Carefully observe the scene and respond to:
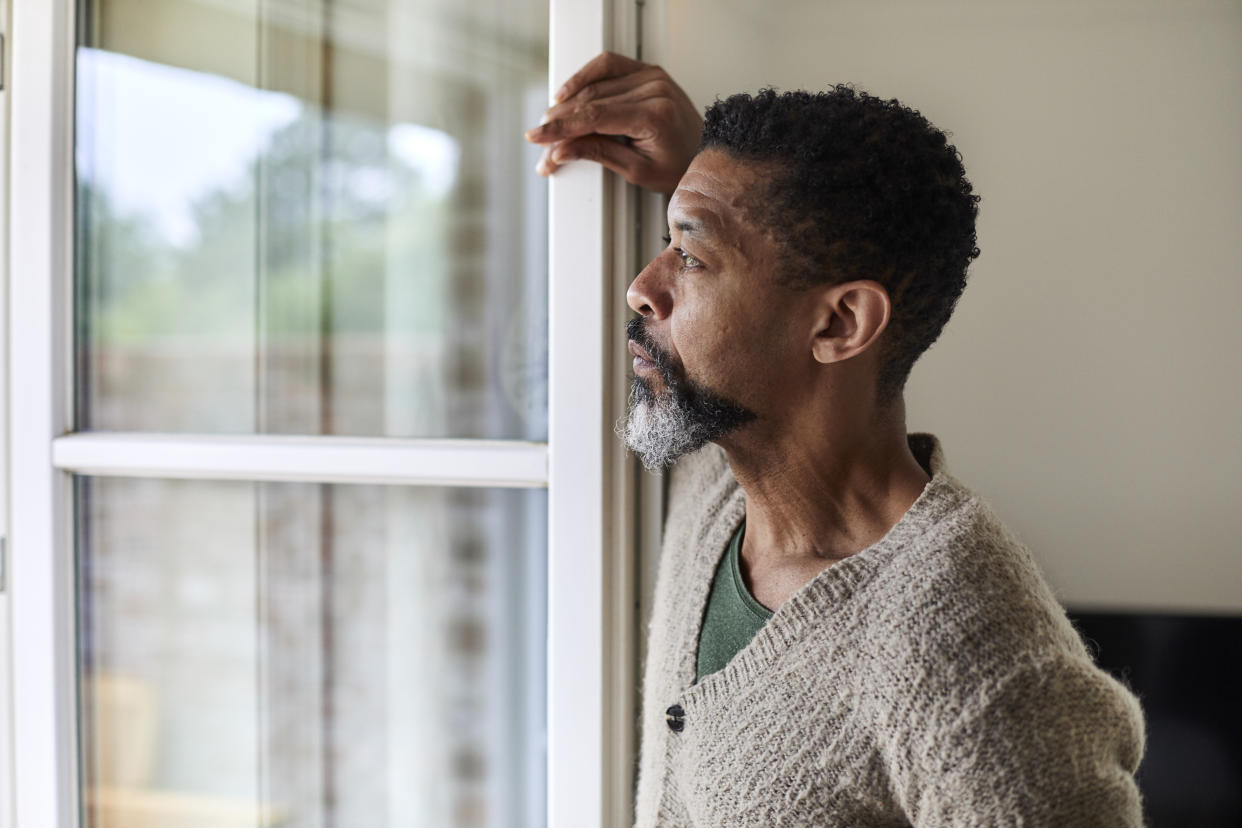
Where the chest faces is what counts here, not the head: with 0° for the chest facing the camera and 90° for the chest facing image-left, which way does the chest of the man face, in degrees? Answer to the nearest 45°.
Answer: approximately 45°

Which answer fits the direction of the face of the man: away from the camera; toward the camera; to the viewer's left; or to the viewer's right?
to the viewer's left

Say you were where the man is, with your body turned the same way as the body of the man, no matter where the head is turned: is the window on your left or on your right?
on your right
